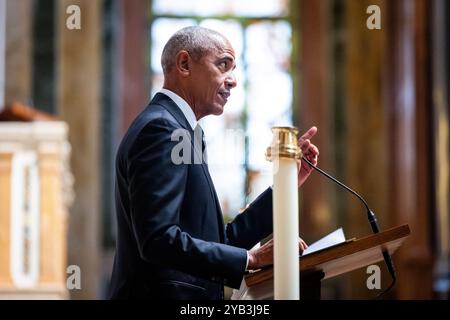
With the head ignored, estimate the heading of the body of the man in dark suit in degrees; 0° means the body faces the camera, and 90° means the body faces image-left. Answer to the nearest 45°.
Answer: approximately 270°

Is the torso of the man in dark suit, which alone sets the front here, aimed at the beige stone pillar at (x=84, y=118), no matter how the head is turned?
no

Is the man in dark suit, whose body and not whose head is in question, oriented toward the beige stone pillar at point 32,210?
no

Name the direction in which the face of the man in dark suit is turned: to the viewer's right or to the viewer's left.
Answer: to the viewer's right
